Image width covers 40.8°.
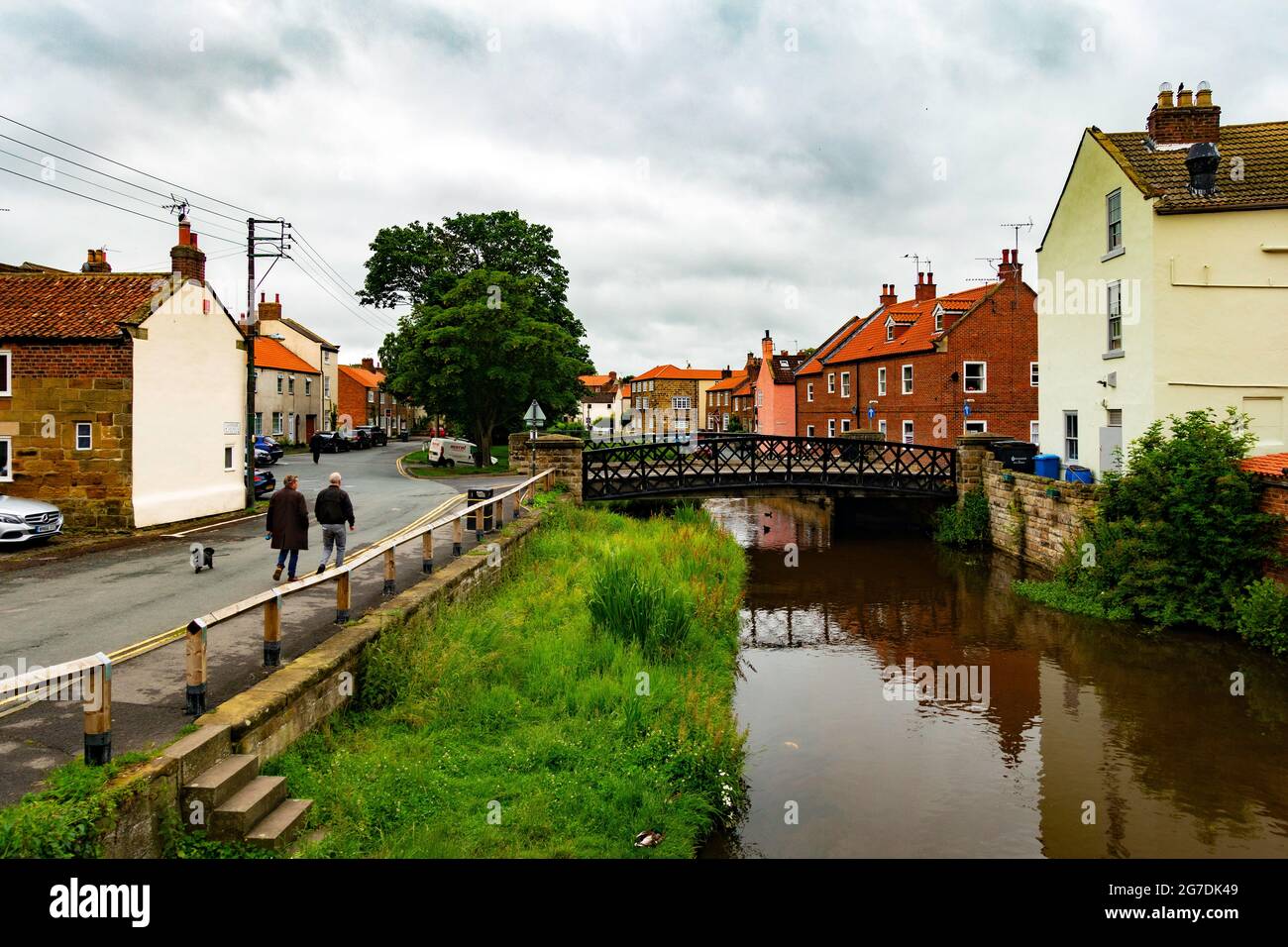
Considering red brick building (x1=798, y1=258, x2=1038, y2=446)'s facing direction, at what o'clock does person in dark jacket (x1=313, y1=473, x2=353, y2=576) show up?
The person in dark jacket is roughly at 11 o'clock from the red brick building.

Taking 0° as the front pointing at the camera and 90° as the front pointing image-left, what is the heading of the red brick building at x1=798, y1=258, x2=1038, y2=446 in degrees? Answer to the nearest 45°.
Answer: approximately 45°

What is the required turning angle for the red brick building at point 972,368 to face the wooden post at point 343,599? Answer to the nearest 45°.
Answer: approximately 45° to its left

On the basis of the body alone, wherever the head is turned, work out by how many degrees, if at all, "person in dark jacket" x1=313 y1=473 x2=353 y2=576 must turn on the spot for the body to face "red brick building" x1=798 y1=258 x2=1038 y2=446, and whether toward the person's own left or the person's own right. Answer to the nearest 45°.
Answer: approximately 45° to the person's own right

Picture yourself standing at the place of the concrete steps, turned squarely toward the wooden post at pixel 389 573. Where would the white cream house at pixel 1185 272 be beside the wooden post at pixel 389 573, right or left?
right

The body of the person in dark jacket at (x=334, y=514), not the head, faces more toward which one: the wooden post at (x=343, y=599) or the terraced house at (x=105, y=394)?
the terraced house

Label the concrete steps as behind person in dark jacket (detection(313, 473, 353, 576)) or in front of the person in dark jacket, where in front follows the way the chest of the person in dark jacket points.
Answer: behind

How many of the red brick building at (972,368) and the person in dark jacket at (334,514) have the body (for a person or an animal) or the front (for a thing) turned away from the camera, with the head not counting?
1

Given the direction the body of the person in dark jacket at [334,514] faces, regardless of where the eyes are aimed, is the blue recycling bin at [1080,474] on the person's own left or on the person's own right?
on the person's own right

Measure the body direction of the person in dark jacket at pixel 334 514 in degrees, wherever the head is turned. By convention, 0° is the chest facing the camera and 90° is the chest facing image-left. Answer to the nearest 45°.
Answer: approximately 180°

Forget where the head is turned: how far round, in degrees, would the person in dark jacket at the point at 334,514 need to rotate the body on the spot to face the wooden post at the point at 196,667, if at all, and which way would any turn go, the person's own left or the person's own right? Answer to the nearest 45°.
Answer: approximately 180°

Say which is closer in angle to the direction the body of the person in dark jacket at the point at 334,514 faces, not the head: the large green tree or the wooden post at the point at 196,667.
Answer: the large green tree

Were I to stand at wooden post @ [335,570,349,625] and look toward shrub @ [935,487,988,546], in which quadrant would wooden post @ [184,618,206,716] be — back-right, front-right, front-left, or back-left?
back-right

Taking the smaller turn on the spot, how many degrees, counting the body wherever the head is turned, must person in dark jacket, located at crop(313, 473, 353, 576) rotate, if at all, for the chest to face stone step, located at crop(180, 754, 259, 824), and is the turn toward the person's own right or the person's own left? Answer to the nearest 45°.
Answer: approximately 180°
